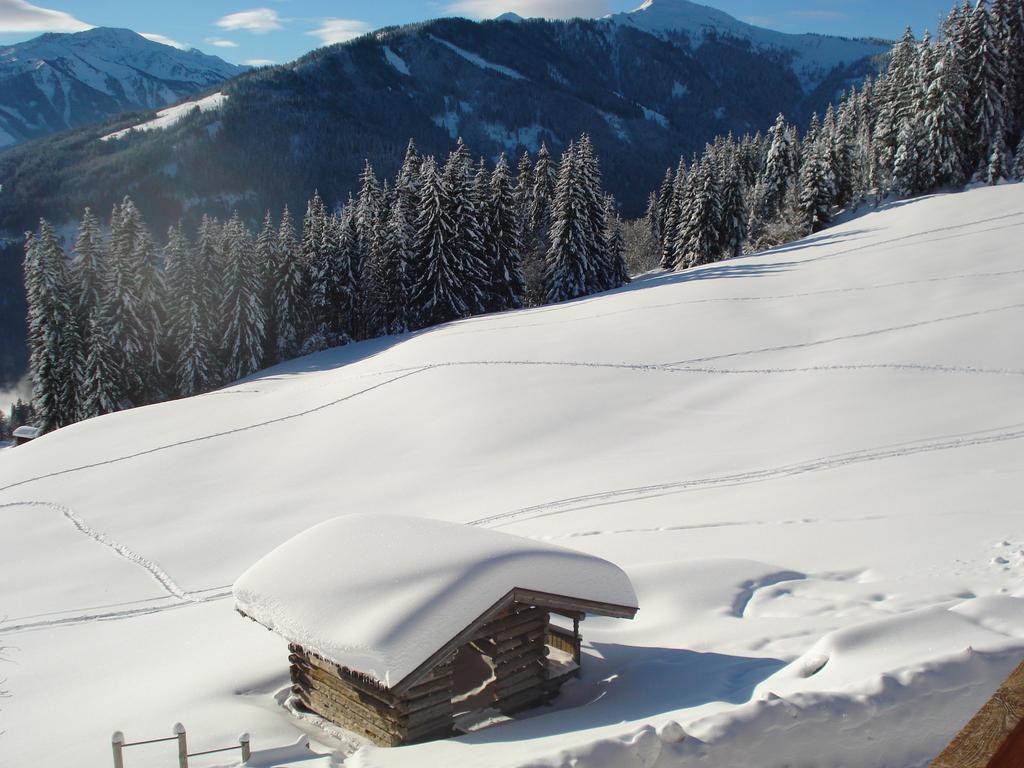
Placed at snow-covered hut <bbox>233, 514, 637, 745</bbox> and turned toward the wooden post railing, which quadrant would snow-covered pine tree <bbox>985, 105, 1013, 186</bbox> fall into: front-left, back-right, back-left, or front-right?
back-right

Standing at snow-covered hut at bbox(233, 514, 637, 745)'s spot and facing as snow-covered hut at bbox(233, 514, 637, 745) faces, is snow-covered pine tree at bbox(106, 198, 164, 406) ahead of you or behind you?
behind

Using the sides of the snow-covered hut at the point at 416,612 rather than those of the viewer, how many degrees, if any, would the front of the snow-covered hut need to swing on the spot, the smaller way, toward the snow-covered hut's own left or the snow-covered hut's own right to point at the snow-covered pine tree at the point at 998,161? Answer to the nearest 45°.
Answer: approximately 90° to the snow-covered hut's own left

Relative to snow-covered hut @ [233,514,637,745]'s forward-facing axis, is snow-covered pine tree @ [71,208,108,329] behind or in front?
behind

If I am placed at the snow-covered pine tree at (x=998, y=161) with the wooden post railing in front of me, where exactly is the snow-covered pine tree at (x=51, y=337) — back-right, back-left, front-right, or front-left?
front-right

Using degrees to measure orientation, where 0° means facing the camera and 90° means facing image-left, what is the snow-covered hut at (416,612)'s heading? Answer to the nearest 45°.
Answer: approximately 315°
